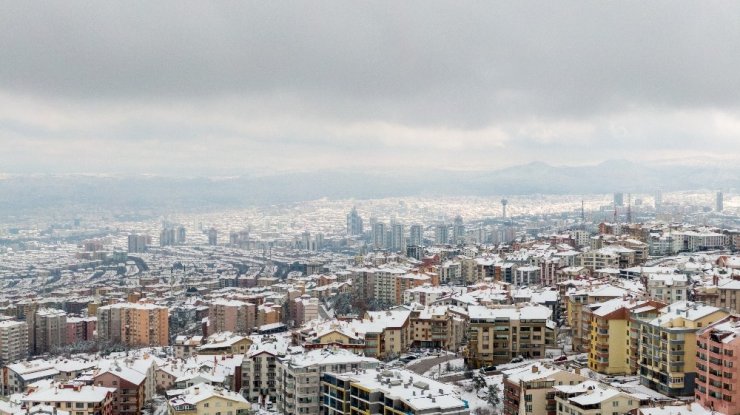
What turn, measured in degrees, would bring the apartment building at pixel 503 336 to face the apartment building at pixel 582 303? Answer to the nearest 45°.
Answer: approximately 135° to its left

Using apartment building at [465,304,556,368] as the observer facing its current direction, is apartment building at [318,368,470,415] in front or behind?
in front

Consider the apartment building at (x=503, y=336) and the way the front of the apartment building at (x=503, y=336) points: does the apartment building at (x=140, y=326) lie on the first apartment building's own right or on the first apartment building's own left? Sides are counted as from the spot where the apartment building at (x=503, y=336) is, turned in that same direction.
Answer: on the first apartment building's own right

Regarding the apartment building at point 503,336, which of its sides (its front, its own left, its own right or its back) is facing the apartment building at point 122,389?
right

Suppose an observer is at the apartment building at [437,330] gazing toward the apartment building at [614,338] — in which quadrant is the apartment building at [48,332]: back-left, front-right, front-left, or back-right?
back-right

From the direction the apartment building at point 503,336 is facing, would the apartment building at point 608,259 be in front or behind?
behind

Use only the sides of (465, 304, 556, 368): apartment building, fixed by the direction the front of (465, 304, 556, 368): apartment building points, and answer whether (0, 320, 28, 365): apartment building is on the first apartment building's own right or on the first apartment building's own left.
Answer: on the first apartment building's own right

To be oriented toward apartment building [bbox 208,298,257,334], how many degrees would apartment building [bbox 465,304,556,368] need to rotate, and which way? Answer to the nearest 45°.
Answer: approximately 135° to its right

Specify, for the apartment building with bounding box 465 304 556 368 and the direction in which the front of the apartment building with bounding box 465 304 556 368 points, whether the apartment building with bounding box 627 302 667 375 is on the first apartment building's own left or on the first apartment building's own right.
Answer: on the first apartment building's own left

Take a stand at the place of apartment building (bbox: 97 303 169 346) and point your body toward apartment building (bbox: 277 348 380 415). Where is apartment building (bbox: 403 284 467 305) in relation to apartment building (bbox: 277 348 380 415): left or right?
left

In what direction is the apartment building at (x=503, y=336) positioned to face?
toward the camera
